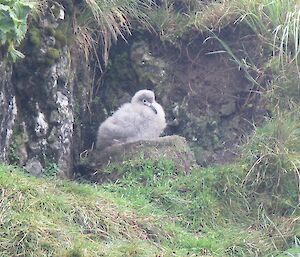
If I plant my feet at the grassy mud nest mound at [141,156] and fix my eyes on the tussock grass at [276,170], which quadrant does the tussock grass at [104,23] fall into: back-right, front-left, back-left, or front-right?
back-left

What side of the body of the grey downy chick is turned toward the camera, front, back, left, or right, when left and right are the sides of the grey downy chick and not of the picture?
right
